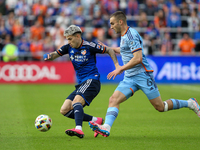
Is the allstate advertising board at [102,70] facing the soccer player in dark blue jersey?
yes

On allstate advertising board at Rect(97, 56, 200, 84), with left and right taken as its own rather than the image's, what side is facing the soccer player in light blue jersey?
front

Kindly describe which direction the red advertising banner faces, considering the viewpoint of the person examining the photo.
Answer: facing the viewer

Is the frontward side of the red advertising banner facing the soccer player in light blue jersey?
yes

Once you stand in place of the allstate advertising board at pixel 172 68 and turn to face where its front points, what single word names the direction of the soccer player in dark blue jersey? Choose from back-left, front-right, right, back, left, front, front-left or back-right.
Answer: front

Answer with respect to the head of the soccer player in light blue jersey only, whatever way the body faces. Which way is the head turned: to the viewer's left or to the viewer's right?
to the viewer's left

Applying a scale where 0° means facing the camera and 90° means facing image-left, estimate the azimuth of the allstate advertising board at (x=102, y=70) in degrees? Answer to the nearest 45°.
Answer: approximately 0°

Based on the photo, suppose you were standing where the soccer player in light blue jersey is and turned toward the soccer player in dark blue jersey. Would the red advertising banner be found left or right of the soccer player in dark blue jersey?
right

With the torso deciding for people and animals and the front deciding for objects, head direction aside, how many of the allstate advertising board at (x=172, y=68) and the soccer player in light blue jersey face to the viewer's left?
1

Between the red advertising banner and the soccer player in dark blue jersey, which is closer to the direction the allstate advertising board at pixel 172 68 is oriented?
the soccer player in dark blue jersey

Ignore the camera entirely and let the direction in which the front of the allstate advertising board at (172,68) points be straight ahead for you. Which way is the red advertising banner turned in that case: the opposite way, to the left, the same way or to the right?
the same way

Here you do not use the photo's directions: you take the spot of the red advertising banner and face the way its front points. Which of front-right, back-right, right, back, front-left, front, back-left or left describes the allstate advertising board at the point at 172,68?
left

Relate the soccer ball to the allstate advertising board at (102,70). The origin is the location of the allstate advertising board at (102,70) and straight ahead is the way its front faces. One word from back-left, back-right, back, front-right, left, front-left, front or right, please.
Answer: front

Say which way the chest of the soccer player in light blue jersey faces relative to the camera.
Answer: to the viewer's left

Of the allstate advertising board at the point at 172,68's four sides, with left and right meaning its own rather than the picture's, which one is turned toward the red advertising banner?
right

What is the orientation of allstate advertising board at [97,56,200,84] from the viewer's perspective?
toward the camera

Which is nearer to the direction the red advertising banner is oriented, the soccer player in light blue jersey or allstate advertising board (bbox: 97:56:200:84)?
the soccer player in light blue jersey
